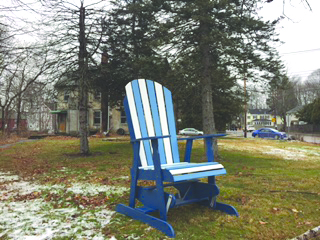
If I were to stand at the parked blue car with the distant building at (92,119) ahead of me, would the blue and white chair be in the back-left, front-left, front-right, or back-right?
front-left

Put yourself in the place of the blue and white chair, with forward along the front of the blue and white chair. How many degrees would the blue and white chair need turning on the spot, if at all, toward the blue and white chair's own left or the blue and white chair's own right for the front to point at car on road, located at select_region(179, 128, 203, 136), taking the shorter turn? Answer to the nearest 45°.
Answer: approximately 135° to the blue and white chair's own left

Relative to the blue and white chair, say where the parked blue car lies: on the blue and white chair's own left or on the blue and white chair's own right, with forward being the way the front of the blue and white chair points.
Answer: on the blue and white chair's own left

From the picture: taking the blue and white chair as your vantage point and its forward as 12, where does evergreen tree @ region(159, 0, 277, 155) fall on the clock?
The evergreen tree is roughly at 8 o'clock from the blue and white chair.

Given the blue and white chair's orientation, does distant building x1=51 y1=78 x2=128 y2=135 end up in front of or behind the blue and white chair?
behind

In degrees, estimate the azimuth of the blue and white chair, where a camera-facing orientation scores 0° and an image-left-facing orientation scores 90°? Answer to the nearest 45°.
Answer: approximately 315°
